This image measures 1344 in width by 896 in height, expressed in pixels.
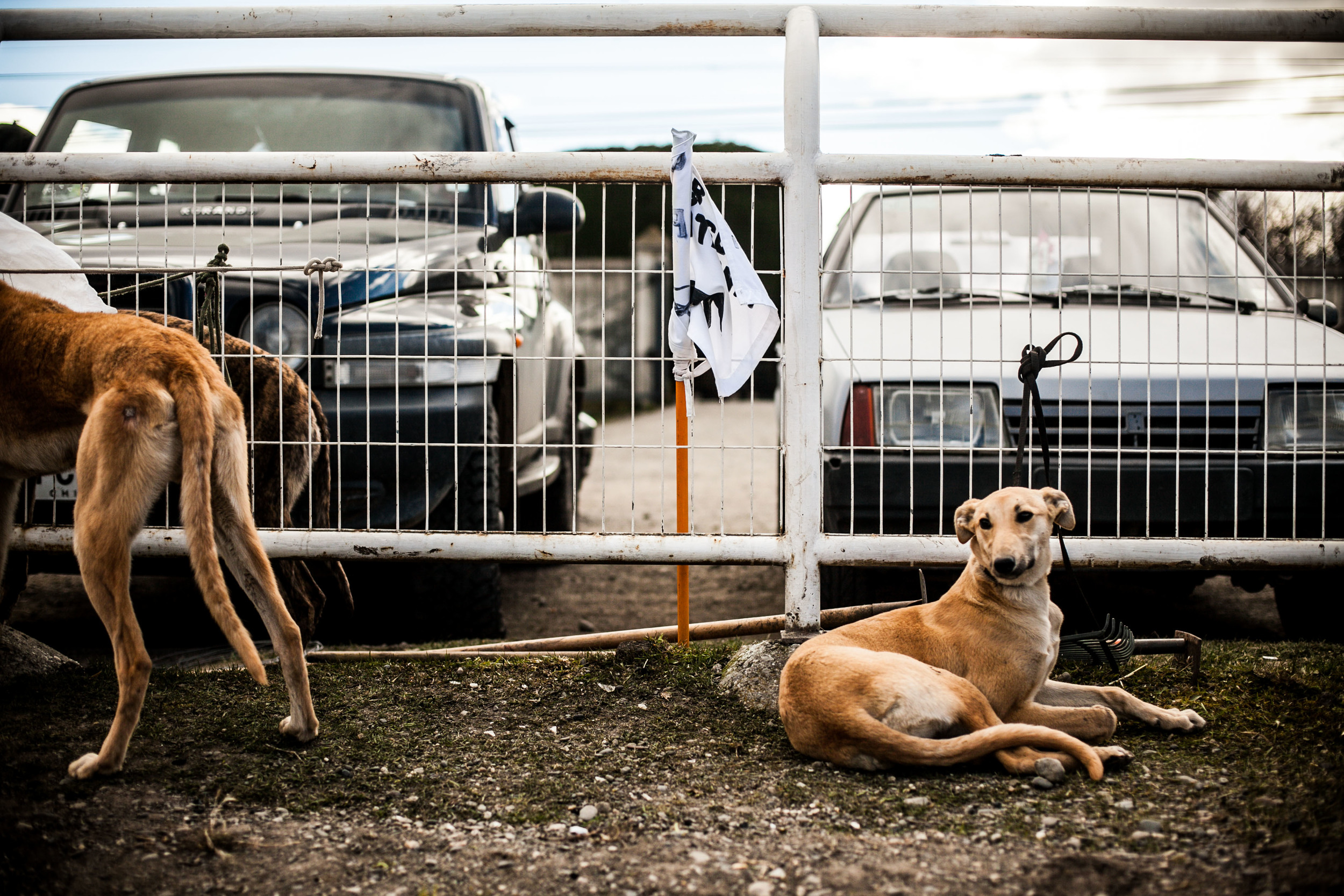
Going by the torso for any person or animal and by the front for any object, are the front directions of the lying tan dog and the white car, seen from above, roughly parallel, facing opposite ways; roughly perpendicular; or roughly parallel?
roughly perpendicular

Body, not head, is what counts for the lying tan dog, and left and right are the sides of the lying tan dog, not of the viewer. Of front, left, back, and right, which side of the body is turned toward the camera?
right

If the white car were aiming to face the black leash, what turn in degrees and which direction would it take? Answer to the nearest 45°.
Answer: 0° — it already faces it

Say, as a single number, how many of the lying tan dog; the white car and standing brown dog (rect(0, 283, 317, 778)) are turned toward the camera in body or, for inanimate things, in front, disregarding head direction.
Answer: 1

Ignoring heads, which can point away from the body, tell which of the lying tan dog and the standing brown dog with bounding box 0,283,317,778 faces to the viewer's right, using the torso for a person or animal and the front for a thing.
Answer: the lying tan dog

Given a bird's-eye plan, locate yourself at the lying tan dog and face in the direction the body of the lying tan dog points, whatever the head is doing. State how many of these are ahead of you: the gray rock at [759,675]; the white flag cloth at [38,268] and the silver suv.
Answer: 0

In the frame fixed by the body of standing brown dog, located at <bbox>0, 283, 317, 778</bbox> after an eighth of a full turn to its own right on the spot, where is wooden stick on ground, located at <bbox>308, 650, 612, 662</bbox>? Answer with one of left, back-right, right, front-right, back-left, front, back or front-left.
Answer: front-right

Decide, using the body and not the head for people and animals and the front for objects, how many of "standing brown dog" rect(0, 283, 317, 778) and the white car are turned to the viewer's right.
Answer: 0

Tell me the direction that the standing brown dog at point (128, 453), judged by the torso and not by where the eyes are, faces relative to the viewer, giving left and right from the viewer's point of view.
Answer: facing away from the viewer and to the left of the viewer

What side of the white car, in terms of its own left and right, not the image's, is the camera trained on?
front

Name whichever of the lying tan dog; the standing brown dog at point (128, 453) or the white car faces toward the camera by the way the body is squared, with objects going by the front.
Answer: the white car

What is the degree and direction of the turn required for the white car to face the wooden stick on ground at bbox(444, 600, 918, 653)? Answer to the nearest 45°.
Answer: approximately 90° to its right

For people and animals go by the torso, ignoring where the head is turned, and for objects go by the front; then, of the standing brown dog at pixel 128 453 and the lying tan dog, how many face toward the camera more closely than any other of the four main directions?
0

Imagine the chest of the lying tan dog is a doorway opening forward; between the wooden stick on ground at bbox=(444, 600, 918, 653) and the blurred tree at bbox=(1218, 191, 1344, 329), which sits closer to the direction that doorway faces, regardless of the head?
the blurred tree
